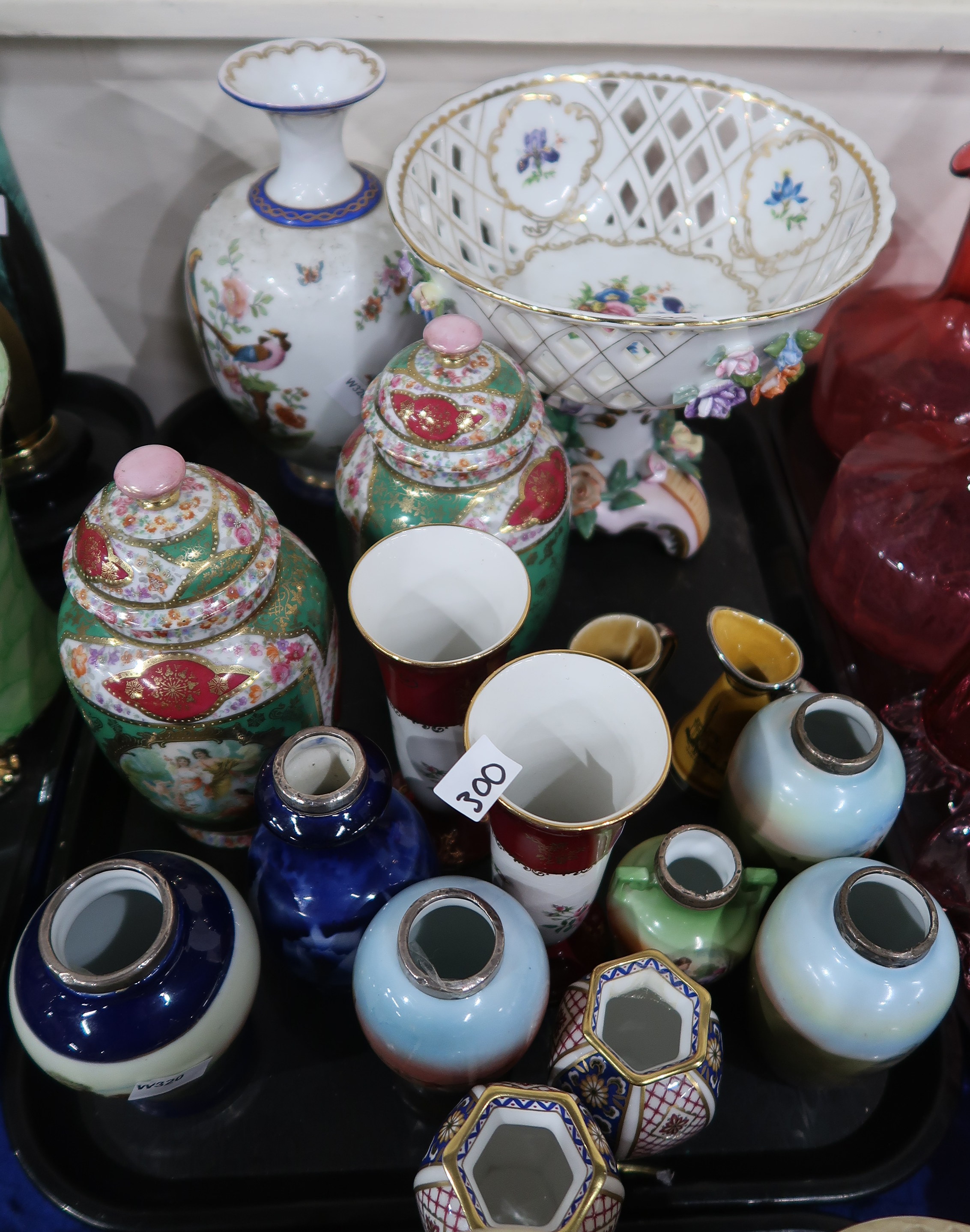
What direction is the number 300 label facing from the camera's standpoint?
toward the camera

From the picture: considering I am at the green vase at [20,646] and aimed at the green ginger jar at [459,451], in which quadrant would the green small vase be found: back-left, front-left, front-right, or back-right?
front-right

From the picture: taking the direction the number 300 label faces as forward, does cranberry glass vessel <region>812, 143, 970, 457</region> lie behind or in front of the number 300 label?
behind

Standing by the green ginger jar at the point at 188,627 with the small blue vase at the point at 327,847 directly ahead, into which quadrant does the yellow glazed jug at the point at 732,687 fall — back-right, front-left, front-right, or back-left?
front-left
